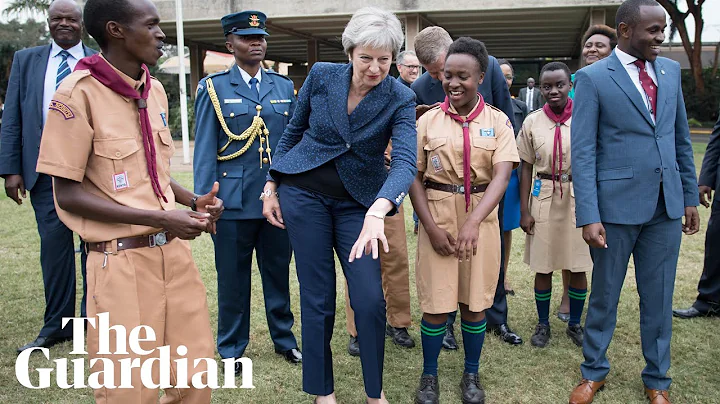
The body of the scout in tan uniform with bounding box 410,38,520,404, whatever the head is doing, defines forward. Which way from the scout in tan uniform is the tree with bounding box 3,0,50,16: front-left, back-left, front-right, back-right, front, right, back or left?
back-right

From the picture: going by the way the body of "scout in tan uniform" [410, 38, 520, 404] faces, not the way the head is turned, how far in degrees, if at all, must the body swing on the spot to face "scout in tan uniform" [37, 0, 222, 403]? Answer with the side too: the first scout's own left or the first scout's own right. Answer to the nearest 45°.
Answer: approximately 45° to the first scout's own right

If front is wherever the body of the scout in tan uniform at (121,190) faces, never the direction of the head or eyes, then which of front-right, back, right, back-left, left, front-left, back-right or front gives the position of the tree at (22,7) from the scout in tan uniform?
back-left
